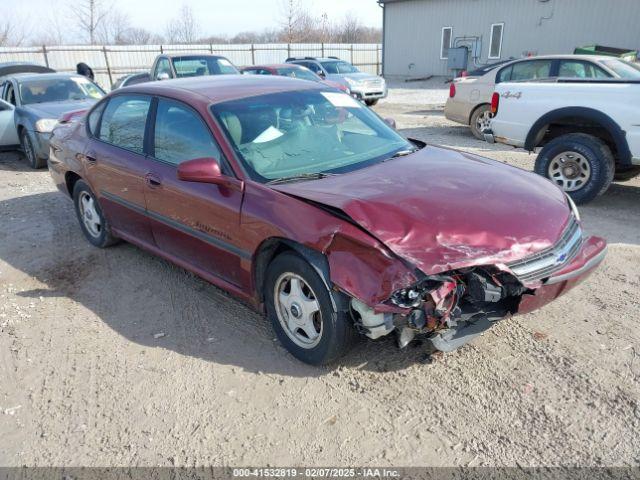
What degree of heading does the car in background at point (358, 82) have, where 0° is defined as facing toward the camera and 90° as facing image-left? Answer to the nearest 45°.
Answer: approximately 315°

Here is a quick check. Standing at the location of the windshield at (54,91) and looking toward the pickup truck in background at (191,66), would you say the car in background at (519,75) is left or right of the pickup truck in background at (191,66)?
right

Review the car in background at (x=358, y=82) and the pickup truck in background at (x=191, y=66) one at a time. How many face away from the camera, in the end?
0

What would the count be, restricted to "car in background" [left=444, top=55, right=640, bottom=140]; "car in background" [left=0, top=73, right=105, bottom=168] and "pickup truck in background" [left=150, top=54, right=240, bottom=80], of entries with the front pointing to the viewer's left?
0

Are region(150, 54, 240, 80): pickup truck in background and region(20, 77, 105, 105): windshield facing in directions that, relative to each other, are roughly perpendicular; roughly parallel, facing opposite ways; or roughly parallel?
roughly parallel

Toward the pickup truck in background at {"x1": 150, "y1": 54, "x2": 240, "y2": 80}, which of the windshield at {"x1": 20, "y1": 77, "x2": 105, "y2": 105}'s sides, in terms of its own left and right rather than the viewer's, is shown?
left

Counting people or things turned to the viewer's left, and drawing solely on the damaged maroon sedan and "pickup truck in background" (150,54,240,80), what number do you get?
0

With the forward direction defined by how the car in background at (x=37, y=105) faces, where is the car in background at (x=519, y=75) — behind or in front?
in front

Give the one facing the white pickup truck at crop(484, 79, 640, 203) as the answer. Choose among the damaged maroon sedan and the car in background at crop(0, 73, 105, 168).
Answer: the car in background

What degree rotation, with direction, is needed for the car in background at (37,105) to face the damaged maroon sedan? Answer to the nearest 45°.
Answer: approximately 45° to its right

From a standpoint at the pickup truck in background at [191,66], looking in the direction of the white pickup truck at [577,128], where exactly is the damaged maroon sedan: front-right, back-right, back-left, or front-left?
front-right

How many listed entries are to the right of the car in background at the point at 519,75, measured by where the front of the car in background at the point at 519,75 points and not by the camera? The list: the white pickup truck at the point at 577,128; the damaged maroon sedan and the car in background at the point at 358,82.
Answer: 2

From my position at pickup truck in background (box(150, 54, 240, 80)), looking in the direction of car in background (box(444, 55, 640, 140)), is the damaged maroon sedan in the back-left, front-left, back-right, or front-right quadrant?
front-right

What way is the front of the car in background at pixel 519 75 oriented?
to the viewer's right
